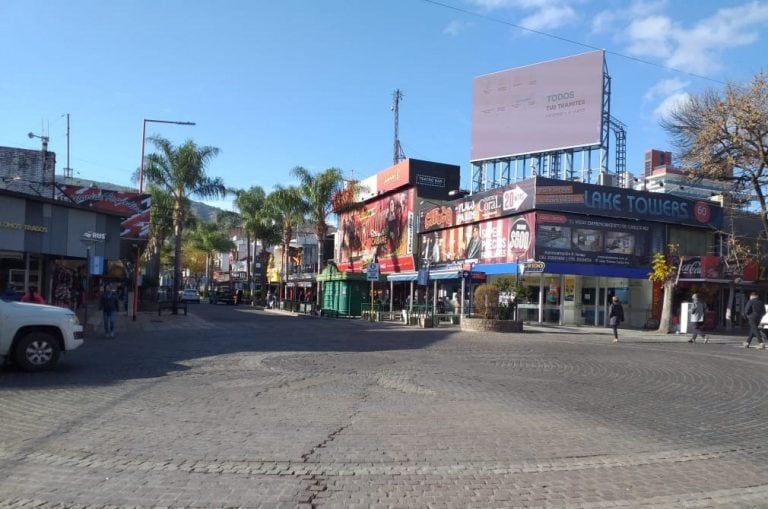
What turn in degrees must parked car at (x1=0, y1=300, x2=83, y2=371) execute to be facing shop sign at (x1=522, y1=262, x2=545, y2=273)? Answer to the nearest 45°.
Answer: approximately 45° to its left

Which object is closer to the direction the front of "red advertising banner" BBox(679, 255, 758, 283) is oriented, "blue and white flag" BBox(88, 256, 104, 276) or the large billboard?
the blue and white flag

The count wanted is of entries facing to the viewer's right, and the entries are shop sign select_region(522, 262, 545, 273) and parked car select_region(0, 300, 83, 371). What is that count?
1

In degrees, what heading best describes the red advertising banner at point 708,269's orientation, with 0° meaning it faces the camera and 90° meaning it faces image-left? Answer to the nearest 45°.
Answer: approximately 0°

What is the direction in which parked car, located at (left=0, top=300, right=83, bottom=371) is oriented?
to the viewer's right

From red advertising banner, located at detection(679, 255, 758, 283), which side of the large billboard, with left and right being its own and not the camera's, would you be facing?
left

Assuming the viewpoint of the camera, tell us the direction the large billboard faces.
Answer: facing the viewer and to the left of the viewer

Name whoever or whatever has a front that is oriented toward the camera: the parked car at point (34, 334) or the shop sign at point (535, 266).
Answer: the shop sign

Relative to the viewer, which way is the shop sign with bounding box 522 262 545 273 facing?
toward the camera
